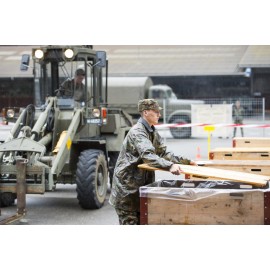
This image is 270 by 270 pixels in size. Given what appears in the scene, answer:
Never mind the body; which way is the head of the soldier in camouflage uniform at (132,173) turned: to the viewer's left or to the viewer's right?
to the viewer's right

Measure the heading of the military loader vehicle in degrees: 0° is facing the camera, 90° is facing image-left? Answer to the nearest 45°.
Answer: approximately 45°

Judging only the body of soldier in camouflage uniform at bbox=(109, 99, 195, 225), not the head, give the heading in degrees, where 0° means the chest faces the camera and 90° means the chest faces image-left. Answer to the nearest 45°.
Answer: approximately 270°

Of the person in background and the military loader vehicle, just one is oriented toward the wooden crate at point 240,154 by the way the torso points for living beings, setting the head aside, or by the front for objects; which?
the person in background

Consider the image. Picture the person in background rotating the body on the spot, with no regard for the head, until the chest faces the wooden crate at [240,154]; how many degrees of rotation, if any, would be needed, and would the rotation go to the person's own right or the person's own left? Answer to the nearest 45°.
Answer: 0° — they already face it

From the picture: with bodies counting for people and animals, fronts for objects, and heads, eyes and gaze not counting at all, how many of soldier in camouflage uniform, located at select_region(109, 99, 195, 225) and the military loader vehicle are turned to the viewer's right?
1

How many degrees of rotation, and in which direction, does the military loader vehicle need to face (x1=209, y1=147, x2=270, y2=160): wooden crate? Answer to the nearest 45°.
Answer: approximately 90° to its left

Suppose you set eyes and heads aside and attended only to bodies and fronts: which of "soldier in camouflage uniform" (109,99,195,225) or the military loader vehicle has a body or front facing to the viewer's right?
the soldier in camouflage uniform

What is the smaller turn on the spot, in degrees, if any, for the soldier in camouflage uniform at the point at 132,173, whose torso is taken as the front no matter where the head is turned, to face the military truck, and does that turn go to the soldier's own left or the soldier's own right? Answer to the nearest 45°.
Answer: approximately 90° to the soldier's own left

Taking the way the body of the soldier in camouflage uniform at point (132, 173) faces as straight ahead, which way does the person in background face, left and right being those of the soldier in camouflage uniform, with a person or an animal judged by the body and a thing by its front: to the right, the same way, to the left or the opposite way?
to the right
